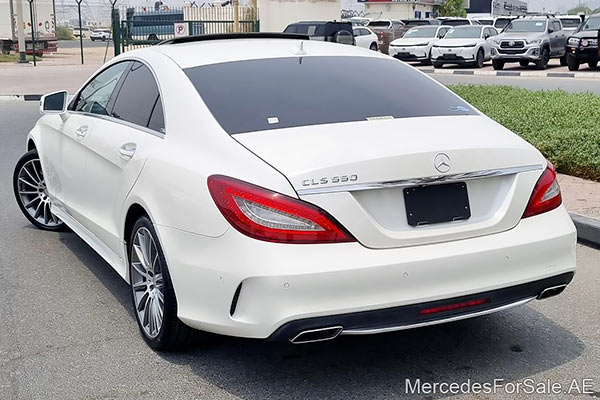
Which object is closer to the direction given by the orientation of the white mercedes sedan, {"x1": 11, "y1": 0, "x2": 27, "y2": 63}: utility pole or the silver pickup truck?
the utility pole

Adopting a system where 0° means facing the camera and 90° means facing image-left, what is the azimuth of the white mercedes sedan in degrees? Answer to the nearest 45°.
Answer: approximately 135°

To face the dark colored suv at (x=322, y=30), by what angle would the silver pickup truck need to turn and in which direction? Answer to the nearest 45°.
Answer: approximately 45° to its right

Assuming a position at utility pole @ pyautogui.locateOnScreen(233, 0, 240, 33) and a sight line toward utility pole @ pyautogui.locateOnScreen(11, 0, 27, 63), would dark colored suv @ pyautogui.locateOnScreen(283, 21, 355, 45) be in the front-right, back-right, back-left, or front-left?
back-left

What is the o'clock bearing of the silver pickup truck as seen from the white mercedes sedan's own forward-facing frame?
The silver pickup truck is roughly at 2 o'clock from the white mercedes sedan.

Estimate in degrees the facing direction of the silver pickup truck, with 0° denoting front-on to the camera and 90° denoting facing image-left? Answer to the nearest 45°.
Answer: approximately 45°

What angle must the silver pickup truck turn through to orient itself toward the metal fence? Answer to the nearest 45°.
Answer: approximately 45° to its right

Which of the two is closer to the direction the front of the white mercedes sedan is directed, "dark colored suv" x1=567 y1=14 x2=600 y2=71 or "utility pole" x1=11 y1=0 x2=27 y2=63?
the utility pole

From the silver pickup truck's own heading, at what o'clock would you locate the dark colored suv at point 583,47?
The dark colored suv is roughly at 9 o'clock from the silver pickup truck.

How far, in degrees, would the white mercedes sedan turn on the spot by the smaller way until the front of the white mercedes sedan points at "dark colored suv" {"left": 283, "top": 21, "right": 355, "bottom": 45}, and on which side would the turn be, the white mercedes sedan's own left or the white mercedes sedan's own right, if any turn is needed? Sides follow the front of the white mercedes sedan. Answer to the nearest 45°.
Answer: approximately 45° to the white mercedes sedan's own right
